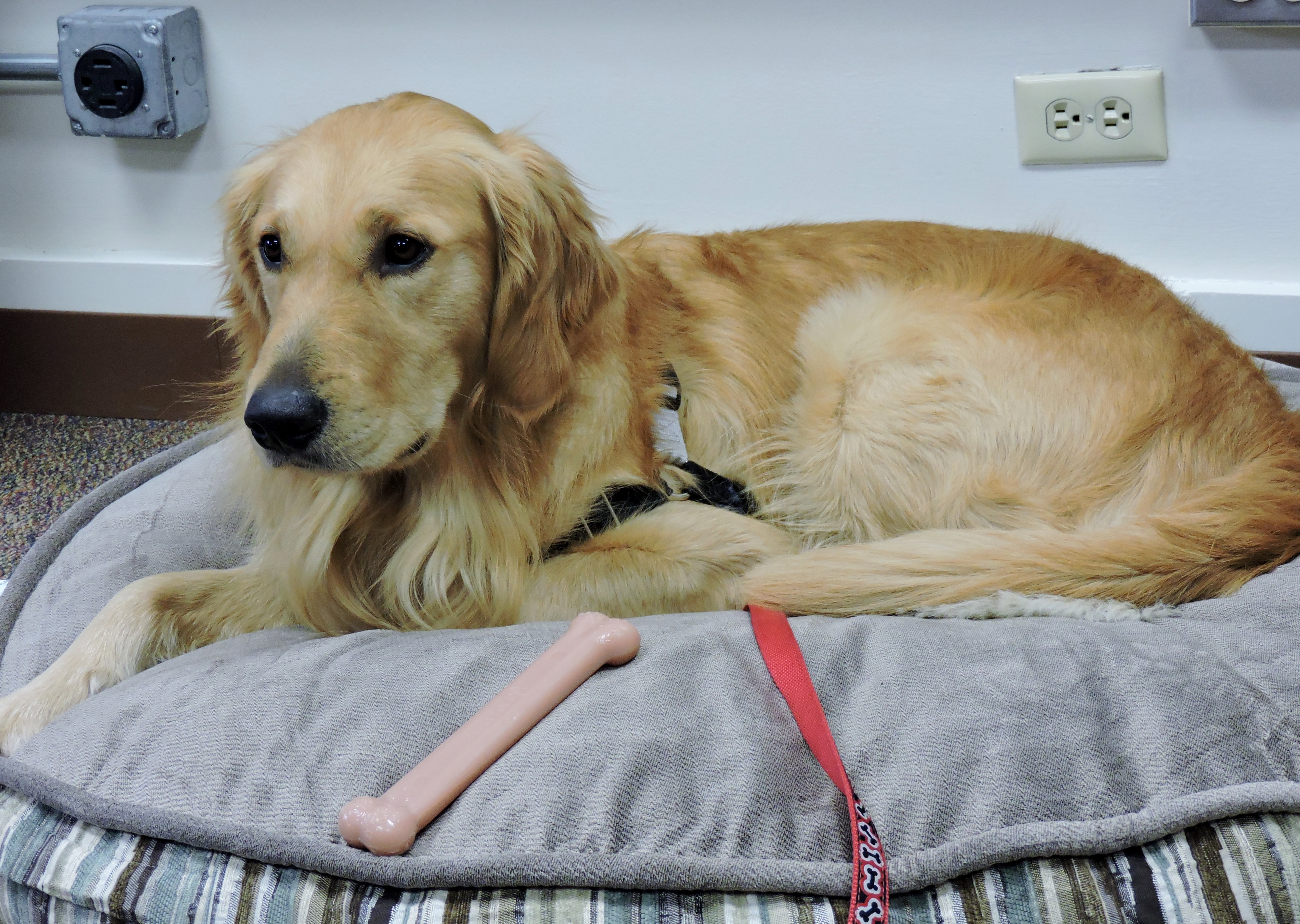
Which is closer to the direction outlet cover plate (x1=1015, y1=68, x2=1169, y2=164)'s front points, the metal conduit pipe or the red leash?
the red leash

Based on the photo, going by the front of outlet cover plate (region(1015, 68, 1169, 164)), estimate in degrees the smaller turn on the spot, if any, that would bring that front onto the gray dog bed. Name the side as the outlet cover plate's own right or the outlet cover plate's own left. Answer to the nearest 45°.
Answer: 0° — it already faces it

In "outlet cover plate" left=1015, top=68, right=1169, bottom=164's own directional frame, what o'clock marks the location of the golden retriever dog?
The golden retriever dog is roughly at 1 o'clock from the outlet cover plate.

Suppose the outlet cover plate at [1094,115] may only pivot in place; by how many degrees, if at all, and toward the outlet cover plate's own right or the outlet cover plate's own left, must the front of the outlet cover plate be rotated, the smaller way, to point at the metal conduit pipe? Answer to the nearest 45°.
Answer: approximately 90° to the outlet cover plate's own right

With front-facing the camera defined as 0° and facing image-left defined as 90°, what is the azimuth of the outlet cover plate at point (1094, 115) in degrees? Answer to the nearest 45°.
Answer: approximately 0°

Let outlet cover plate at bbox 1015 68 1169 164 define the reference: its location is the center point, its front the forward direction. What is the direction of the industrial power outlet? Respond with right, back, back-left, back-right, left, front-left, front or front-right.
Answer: right

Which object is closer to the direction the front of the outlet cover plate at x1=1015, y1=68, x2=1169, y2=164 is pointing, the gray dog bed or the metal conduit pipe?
the gray dog bed

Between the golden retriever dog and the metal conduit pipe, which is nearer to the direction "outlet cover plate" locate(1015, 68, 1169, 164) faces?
the golden retriever dog

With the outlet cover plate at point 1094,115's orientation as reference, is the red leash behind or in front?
in front
